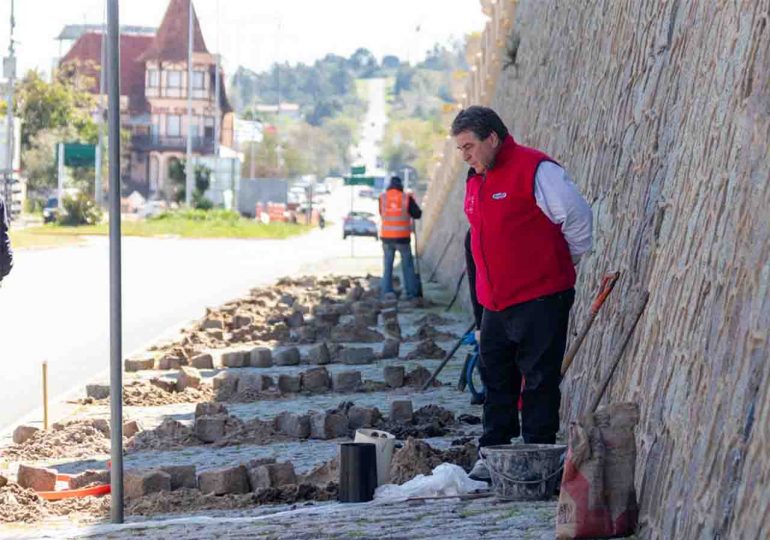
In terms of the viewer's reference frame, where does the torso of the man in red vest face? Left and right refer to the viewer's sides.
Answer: facing the viewer and to the left of the viewer

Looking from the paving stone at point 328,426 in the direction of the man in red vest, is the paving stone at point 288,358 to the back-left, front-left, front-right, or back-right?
back-left

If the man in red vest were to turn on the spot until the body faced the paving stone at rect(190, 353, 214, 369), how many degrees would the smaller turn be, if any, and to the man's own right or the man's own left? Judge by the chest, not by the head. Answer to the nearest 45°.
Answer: approximately 90° to the man's own right

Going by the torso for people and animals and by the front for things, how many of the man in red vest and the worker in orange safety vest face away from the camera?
1

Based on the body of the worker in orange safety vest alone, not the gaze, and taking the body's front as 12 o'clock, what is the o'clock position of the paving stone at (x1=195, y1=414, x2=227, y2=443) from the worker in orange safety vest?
The paving stone is roughly at 6 o'clock from the worker in orange safety vest.

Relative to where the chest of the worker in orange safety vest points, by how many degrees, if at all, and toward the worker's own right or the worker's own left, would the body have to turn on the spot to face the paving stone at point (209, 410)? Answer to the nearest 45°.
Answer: approximately 180°

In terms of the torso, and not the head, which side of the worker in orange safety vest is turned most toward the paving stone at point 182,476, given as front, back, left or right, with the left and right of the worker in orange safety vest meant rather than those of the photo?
back

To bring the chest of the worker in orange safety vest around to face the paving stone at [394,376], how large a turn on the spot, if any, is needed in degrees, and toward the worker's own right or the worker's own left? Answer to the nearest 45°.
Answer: approximately 180°

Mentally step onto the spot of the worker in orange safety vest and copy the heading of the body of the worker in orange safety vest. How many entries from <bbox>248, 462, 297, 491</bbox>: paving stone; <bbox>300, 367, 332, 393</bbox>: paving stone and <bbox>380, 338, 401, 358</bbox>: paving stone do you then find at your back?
3
